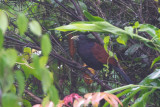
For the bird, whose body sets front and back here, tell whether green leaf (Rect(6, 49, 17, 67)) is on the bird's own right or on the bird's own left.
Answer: on the bird's own left

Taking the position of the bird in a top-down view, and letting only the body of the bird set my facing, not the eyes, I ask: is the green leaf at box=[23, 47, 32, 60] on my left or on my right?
on my left

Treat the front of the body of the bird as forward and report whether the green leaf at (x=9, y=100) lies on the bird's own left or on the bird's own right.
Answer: on the bird's own left

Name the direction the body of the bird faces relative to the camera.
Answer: to the viewer's left

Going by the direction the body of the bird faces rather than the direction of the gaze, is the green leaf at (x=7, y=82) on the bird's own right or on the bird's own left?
on the bird's own left
